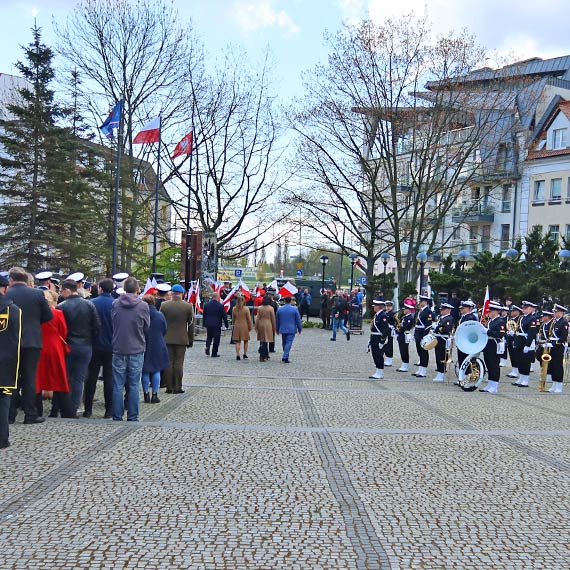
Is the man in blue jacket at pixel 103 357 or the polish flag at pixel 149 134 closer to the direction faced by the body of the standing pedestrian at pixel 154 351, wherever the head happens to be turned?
the polish flag

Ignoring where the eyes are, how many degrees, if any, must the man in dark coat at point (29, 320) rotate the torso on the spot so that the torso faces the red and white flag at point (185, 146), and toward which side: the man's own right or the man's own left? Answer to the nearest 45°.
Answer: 0° — they already face it

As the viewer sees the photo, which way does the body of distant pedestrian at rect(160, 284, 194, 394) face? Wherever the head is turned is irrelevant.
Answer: away from the camera

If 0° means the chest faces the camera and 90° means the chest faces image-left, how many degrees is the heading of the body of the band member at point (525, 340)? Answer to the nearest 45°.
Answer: approximately 45°

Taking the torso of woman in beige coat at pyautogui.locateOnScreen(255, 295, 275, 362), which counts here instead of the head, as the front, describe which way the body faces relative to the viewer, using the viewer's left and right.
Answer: facing away from the viewer

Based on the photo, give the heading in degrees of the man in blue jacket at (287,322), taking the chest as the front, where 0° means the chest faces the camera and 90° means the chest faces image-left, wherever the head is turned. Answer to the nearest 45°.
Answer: approximately 180°

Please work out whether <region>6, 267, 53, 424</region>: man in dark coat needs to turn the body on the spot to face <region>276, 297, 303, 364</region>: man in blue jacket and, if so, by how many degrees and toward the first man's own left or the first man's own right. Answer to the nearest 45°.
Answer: approximately 45° to the first man's own right

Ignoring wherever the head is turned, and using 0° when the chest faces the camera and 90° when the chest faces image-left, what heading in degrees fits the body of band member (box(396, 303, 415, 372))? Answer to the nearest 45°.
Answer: approximately 90°

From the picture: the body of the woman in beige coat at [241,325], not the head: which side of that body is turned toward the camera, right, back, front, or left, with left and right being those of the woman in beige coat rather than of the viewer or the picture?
back
